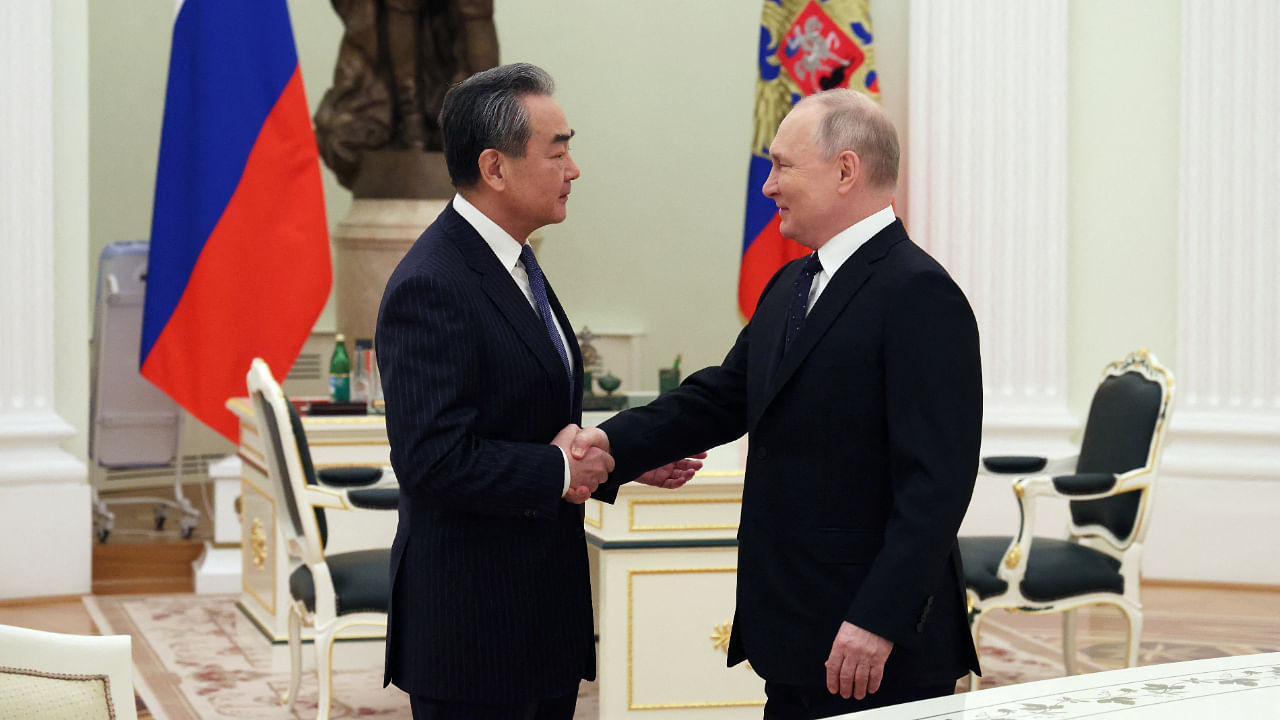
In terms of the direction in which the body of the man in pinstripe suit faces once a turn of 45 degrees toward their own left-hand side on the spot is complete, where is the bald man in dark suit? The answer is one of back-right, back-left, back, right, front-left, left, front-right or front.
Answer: front-right

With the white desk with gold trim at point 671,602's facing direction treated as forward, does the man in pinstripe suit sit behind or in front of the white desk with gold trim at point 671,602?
in front

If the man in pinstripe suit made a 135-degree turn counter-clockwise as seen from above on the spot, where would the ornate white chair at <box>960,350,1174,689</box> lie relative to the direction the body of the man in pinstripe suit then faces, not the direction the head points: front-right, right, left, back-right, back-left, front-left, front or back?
right

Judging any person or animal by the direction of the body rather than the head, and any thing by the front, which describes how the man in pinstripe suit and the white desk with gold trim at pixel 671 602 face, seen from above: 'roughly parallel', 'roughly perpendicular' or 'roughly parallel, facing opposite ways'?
roughly perpendicular

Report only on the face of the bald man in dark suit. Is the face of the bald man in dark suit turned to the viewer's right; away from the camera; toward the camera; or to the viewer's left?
to the viewer's left

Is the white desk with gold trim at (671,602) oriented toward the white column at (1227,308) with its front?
no

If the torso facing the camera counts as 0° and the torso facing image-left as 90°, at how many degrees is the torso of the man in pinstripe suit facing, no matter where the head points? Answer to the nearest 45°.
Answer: approximately 270°

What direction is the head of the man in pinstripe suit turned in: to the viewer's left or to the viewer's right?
to the viewer's right

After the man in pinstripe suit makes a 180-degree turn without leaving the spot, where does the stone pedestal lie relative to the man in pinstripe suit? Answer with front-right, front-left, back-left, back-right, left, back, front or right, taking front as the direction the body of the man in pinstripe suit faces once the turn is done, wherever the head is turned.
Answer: right

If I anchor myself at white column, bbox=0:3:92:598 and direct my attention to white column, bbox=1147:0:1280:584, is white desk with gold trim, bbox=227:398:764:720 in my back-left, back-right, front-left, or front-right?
front-right

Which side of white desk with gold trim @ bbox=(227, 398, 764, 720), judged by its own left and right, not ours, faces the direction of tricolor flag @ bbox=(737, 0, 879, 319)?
back

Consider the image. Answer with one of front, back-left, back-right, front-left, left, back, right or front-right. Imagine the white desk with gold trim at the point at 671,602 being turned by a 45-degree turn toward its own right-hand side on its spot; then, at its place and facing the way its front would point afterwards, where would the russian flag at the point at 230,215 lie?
right

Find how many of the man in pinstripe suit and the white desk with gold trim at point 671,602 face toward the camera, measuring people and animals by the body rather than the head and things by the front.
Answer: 1

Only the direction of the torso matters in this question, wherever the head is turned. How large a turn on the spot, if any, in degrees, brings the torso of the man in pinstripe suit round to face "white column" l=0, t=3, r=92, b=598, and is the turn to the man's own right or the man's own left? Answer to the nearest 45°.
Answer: approximately 135° to the man's own left

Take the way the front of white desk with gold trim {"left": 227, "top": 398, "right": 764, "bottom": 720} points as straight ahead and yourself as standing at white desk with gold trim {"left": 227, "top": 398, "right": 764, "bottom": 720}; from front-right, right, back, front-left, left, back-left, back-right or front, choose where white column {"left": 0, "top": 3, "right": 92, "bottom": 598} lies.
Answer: back-right
